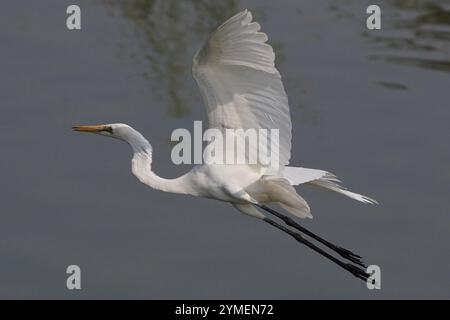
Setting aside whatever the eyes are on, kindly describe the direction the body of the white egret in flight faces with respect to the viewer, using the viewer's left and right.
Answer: facing to the left of the viewer
